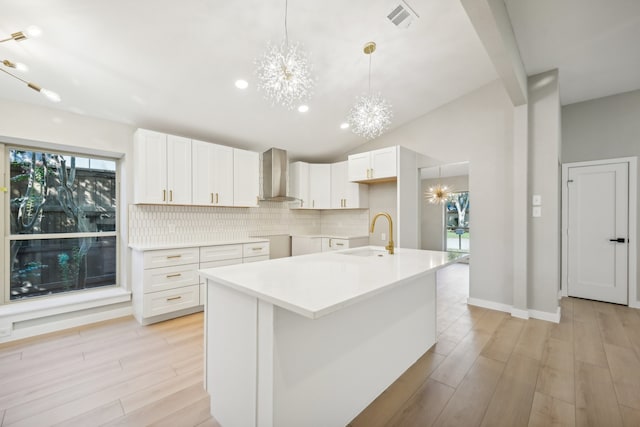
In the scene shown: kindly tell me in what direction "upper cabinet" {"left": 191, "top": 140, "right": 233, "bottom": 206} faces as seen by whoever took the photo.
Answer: facing the viewer and to the right of the viewer

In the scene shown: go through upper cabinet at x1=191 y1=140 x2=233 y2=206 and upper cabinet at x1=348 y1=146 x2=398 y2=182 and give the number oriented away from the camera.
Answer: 0

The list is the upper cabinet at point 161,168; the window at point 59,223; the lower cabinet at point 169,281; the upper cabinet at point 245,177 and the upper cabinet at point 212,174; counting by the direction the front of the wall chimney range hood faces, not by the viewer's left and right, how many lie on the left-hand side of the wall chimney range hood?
0

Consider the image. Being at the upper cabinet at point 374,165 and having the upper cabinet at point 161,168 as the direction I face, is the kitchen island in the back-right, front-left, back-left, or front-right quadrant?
front-left

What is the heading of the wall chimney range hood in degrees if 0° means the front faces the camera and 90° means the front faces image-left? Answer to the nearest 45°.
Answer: approximately 315°

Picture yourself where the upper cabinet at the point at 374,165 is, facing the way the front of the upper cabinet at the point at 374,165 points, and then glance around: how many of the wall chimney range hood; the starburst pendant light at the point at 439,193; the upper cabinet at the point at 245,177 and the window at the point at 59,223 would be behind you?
1

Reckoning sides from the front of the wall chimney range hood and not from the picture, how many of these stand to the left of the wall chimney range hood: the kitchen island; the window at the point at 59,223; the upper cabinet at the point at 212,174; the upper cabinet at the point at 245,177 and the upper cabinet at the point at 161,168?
0

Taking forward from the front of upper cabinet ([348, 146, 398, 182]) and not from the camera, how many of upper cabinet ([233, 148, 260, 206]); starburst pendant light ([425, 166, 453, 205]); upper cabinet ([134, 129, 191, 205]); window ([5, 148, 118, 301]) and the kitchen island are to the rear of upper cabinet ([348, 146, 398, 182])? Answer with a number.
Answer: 1

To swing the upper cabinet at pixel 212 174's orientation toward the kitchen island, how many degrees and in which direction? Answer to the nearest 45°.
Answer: approximately 45° to its right

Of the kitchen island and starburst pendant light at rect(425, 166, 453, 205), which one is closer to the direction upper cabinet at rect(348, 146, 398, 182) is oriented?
the kitchen island

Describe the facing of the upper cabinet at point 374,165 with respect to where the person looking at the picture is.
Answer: facing the viewer and to the left of the viewer

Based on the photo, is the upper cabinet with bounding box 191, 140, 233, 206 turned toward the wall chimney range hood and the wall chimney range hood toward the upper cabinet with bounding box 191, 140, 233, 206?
no

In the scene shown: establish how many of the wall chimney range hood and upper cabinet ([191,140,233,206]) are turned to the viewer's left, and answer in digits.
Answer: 0

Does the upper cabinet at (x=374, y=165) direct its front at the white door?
no

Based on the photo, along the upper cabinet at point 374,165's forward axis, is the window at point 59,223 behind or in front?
in front

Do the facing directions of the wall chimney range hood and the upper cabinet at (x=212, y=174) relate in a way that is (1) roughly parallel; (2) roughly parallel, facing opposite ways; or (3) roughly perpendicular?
roughly parallel

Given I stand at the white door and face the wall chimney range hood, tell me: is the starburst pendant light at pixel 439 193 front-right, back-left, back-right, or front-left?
front-right
